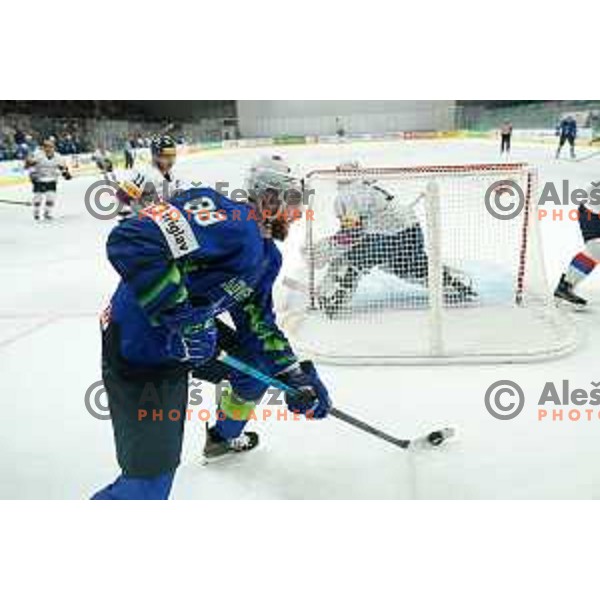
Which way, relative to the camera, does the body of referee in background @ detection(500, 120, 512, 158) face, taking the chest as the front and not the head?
toward the camera

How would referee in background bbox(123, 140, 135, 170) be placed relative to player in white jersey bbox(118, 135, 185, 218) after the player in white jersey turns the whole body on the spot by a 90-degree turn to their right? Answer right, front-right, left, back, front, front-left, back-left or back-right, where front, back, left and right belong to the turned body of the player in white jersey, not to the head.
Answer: back-right

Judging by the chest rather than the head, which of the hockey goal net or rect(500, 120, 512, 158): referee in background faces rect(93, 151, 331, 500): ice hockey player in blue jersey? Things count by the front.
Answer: the referee in background

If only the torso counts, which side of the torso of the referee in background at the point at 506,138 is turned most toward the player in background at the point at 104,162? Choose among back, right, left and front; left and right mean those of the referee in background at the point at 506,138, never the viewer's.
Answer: right

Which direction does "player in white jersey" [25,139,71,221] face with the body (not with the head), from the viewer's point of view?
toward the camera

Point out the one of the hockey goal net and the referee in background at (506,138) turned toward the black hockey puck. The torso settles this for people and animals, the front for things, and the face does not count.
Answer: the referee in background

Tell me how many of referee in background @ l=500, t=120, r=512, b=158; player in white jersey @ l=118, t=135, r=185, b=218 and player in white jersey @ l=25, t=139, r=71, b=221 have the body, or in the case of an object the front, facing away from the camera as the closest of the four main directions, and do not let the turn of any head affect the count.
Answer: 0

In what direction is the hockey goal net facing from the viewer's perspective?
away from the camera

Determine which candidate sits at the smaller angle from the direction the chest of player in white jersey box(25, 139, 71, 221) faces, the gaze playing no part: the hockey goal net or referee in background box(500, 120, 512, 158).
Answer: the hockey goal net

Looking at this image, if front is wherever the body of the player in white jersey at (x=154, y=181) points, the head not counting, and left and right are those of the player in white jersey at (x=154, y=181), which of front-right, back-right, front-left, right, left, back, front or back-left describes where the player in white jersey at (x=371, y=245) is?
front

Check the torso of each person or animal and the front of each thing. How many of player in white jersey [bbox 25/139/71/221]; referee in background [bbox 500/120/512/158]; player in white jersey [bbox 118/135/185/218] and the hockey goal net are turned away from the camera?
1

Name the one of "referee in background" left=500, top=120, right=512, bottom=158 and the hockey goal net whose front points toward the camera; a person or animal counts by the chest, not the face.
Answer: the referee in background
